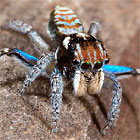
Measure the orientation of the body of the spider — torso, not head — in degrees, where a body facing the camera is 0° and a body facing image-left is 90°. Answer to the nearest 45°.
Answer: approximately 315°
